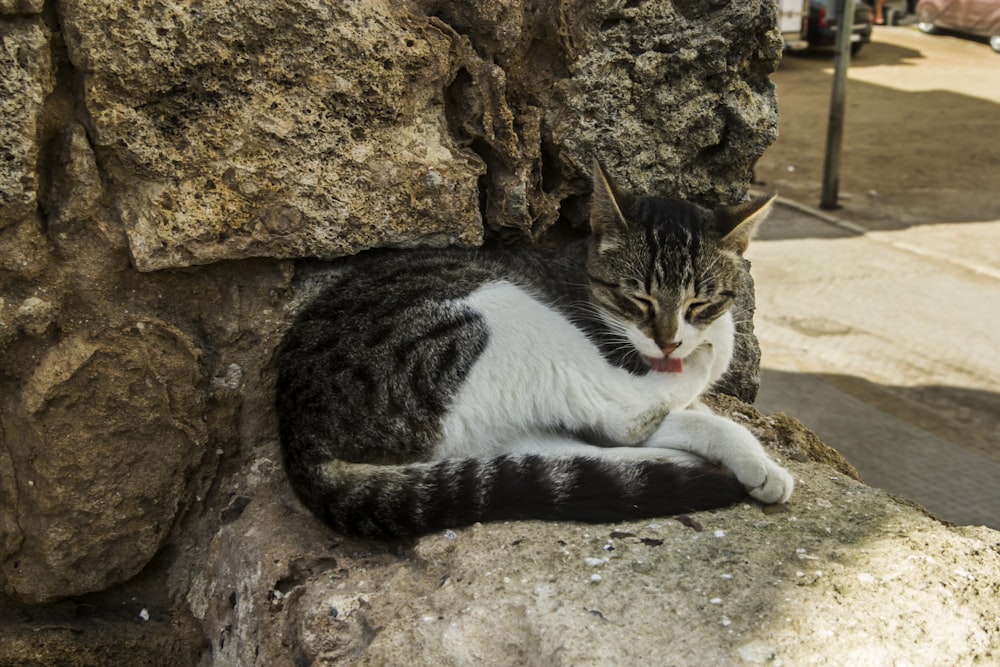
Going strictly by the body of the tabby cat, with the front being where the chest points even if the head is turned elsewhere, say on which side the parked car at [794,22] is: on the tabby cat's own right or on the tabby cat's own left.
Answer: on the tabby cat's own left

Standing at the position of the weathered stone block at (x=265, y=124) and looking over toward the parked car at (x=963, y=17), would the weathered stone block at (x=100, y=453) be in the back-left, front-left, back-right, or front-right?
back-left

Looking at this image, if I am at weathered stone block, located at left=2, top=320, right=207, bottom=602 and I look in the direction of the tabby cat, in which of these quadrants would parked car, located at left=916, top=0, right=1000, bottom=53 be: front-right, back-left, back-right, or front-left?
front-left

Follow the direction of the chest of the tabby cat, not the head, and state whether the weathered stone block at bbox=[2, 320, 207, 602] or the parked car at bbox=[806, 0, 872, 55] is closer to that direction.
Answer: the parked car

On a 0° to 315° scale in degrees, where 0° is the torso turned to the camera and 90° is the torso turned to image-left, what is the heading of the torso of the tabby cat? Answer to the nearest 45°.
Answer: approximately 270°

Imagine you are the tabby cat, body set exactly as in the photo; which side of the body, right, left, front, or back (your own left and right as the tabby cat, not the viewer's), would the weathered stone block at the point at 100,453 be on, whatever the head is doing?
back

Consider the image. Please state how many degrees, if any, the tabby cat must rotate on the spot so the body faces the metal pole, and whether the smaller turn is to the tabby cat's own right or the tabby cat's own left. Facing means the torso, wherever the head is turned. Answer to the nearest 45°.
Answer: approximately 45° to the tabby cat's own left

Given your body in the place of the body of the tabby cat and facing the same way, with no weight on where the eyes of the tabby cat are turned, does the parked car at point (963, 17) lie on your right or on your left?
on your left

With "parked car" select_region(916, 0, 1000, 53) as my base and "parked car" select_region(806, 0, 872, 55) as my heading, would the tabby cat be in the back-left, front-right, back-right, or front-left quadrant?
front-left
